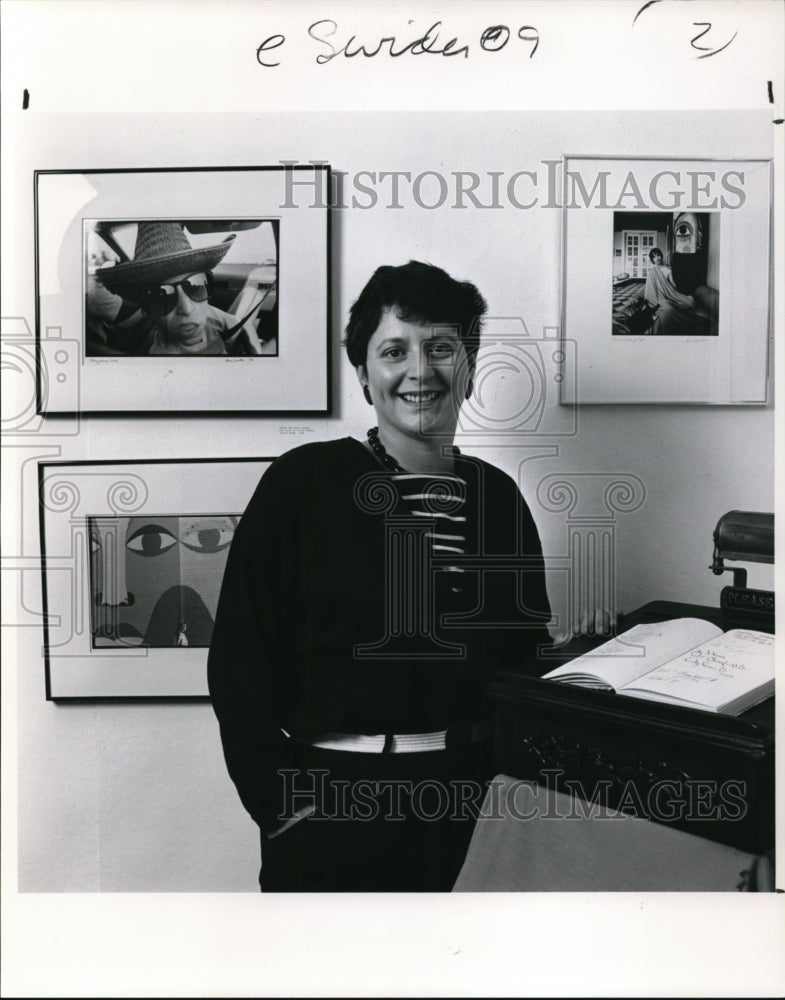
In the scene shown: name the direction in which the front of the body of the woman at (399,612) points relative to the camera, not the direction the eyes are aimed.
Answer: toward the camera

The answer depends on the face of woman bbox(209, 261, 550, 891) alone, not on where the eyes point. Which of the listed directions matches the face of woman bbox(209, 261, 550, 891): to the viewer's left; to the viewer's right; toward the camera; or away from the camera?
toward the camera

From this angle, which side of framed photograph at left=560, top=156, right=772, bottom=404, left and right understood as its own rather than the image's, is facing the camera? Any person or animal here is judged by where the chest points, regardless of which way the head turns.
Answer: front

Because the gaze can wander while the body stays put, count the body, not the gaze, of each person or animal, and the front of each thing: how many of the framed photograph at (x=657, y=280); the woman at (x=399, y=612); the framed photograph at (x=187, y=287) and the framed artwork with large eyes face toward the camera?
4

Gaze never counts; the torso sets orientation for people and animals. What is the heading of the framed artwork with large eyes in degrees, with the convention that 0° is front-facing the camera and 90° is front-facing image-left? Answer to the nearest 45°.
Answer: approximately 0°

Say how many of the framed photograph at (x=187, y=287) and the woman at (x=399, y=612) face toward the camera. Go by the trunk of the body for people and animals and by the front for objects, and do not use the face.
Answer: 2

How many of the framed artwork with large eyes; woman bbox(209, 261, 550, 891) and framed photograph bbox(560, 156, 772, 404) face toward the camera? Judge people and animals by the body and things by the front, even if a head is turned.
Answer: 3
